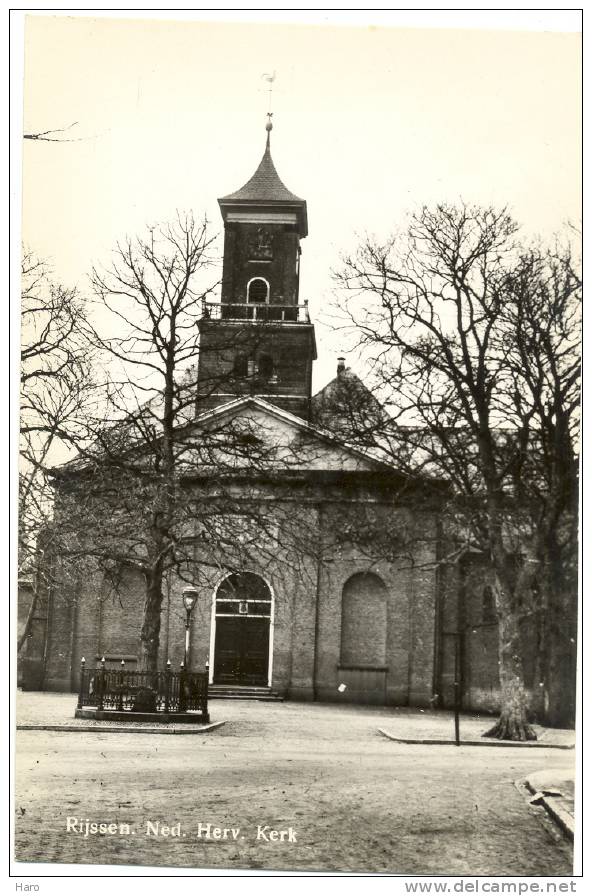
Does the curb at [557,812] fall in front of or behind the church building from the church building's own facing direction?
in front

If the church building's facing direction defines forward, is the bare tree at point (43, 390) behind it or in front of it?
in front

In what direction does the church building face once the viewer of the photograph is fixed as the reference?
facing the viewer
